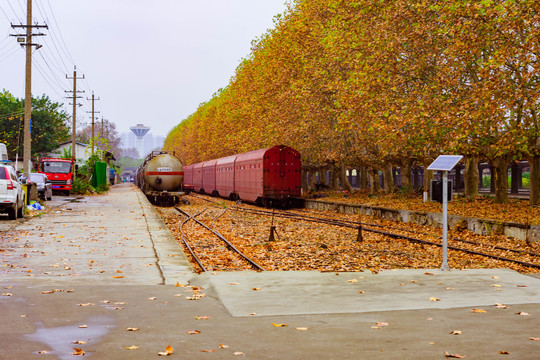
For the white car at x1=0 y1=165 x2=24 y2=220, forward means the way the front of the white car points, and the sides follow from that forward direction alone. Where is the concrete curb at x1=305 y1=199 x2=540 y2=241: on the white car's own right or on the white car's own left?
on the white car's own right

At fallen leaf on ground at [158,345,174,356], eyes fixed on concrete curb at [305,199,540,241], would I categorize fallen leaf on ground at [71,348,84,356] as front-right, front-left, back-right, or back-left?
back-left

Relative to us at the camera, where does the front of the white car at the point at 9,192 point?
facing away from the viewer and to the right of the viewer

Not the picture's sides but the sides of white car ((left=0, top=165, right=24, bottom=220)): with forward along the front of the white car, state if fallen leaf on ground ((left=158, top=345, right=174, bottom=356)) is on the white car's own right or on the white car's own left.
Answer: on the white car's own right

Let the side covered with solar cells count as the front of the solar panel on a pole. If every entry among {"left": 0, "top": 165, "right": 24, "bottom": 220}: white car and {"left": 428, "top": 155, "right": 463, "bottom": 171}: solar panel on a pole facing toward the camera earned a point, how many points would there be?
1

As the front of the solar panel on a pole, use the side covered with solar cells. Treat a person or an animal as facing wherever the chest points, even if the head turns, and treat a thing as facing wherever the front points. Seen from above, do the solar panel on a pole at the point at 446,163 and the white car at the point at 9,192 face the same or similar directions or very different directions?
very different directions
